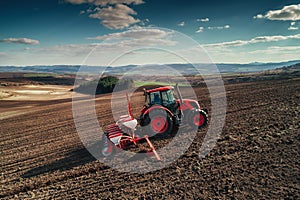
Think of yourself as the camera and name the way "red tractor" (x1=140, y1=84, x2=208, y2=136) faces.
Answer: facing away from the viewer and to the right of the viewer

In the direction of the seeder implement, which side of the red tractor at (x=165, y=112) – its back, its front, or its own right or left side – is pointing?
back
